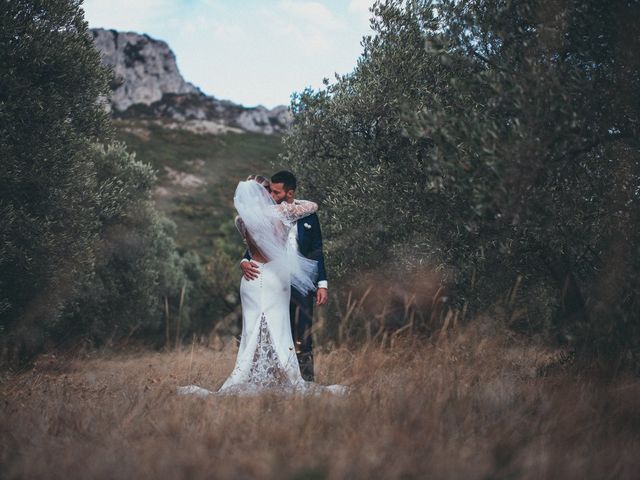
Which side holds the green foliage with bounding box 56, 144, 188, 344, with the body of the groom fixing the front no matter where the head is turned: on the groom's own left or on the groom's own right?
on the groom's own right

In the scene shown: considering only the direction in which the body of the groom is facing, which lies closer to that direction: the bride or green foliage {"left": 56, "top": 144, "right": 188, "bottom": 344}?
the bride

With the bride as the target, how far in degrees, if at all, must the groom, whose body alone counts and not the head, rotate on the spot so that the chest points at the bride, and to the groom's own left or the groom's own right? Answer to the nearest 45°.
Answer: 0° — they already face them

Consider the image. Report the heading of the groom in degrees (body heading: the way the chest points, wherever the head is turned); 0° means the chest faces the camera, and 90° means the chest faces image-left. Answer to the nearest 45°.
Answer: approximately 45°
